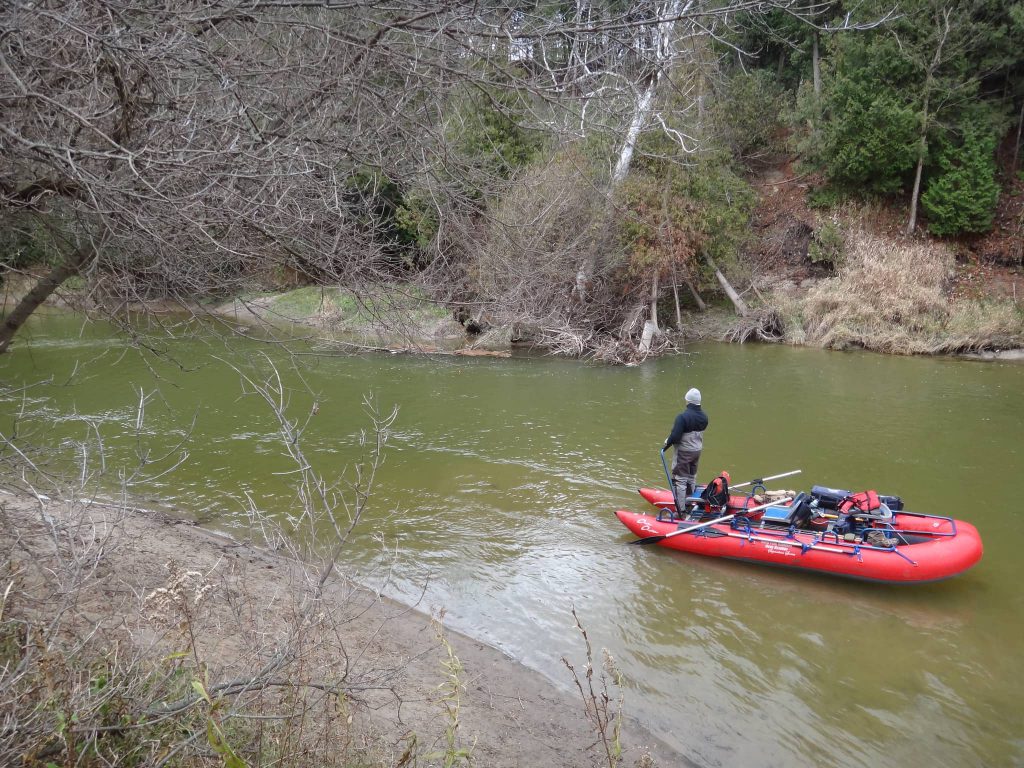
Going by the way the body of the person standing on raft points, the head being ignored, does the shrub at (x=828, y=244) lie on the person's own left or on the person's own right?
on the person's own right

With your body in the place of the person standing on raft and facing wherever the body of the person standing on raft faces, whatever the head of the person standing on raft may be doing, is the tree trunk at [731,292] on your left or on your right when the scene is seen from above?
on your right

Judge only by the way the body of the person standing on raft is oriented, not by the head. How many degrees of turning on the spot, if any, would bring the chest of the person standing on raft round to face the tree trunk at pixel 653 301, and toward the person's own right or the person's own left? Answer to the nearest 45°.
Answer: approximately 45° to the person's own right

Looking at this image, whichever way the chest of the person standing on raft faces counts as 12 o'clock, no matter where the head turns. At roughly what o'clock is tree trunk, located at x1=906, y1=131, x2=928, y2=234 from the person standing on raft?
The tree trunk is roughly at 2 o'clock from the person standing on raft.

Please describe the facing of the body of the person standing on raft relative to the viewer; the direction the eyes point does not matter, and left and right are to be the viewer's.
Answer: facing away from the viewer and to the left of the viewer

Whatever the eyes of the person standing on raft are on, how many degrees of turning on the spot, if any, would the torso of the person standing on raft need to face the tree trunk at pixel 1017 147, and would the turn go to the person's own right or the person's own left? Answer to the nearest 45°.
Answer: approximately 90° to the person's own right

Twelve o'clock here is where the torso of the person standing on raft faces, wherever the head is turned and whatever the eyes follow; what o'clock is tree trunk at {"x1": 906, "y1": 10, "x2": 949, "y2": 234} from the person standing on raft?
The tree trunk is roughly at 2 o'clock from the person standing on raft.
